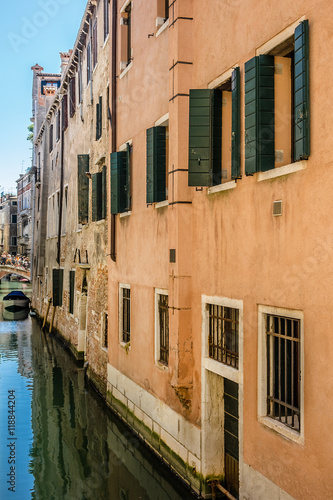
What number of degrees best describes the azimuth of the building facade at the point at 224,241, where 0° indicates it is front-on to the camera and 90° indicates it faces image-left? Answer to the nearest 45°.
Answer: approximately 45°
